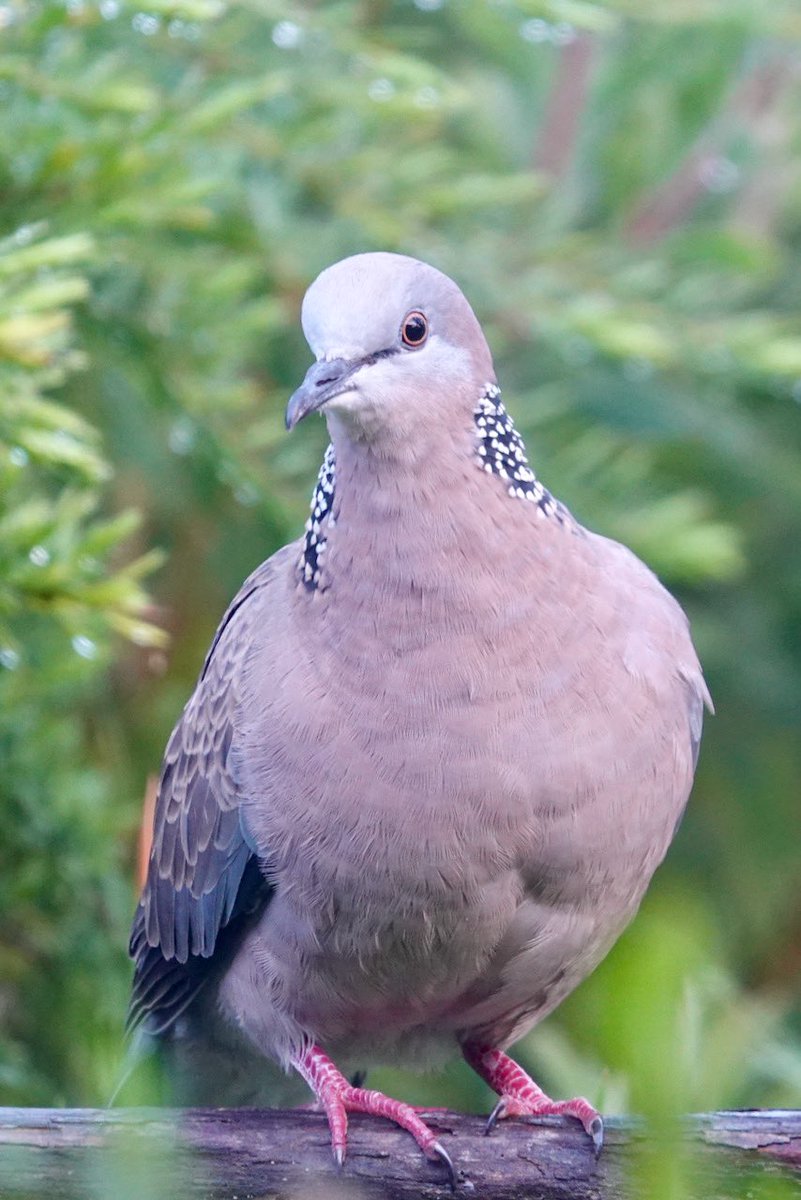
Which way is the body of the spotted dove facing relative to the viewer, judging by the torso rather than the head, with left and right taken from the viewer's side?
facing the viewer and to the right of the viewer
